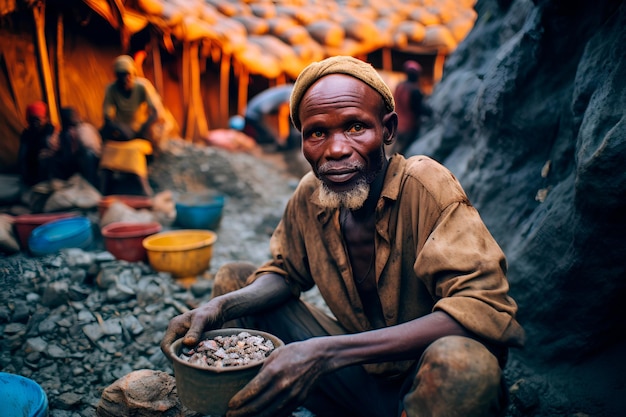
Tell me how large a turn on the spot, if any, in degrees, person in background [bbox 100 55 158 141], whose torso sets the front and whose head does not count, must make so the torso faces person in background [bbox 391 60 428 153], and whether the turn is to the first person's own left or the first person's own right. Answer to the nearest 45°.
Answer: approximately 90° to the first person's own left

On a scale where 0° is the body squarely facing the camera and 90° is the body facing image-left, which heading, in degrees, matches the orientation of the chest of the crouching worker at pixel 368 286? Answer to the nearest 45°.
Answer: approximately 45°

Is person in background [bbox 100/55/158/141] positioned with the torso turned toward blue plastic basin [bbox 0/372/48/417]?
yes

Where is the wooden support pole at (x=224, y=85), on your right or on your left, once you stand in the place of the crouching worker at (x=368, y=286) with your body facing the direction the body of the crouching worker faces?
on your right

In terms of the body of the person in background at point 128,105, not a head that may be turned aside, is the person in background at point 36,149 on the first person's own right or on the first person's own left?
on the first person's own right

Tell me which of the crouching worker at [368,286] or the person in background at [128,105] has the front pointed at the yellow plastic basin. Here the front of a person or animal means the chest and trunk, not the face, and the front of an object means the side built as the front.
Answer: the person in background

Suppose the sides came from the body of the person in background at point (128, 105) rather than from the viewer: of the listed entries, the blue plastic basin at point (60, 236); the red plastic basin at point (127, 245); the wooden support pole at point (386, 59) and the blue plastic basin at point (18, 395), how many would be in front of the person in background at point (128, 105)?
3

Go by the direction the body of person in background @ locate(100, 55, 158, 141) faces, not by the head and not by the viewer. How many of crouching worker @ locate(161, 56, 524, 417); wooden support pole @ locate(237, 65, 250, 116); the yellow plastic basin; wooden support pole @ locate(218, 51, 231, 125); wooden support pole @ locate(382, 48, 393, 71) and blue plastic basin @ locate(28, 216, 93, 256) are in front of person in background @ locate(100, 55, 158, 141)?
3
